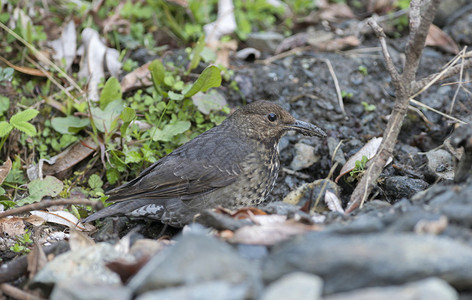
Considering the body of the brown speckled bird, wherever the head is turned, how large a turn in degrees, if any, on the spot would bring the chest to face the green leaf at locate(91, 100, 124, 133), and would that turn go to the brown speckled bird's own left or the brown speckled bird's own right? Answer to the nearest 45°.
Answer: approximately 135° to the brown speckled bird's own left

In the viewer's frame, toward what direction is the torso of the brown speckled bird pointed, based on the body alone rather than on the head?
to the viewer's right

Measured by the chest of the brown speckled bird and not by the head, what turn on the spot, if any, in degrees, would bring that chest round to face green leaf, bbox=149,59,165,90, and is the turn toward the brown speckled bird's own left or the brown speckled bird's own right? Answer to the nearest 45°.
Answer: approximately 90° to the brown speckled bird's own left

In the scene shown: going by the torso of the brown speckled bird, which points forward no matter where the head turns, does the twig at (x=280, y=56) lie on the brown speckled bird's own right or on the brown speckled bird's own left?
on the brown speckled bird's own left

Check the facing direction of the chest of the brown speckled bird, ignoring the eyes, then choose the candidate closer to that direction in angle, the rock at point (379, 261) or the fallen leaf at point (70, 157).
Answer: the rock

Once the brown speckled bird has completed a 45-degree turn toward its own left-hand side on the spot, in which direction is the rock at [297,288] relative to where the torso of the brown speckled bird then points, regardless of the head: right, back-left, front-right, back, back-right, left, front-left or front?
back-right

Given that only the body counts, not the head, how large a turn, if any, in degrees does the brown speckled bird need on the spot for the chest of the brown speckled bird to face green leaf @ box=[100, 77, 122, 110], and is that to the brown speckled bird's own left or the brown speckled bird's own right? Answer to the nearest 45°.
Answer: approximately 135° to the brown speckled bird's own left

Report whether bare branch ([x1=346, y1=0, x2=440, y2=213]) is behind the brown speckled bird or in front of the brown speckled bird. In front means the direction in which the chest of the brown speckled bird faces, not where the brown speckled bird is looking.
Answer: in front

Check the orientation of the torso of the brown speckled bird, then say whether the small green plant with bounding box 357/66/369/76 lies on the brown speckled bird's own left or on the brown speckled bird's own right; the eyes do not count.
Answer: on the brown speckled bird's own left

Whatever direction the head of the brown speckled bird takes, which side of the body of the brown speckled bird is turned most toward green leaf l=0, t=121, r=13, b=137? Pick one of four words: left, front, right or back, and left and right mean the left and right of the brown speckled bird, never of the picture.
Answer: back

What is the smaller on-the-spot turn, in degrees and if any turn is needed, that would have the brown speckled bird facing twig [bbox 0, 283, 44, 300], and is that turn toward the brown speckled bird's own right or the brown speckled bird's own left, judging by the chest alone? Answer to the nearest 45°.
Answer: approximately 135° to the brown speckled bird's own right

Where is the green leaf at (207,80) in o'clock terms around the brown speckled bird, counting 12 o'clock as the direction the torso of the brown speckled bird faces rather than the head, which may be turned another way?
The green leaf is roughly at 9 o'clock from the brown speckled bird.

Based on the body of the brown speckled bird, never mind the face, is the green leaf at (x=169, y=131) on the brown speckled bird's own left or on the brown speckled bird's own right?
on the brown speckled bird's own left

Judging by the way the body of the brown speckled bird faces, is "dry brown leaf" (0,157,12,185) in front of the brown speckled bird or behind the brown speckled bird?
behind
